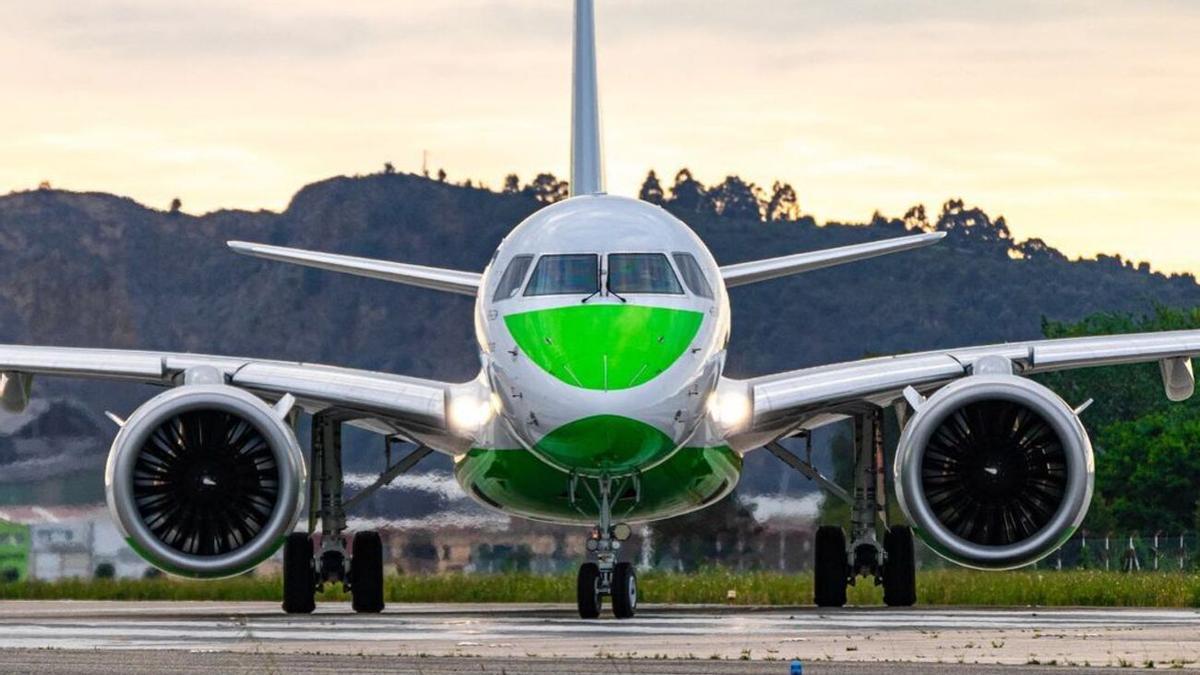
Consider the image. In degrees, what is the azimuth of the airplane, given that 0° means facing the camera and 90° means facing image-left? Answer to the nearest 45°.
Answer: approximately 0°
